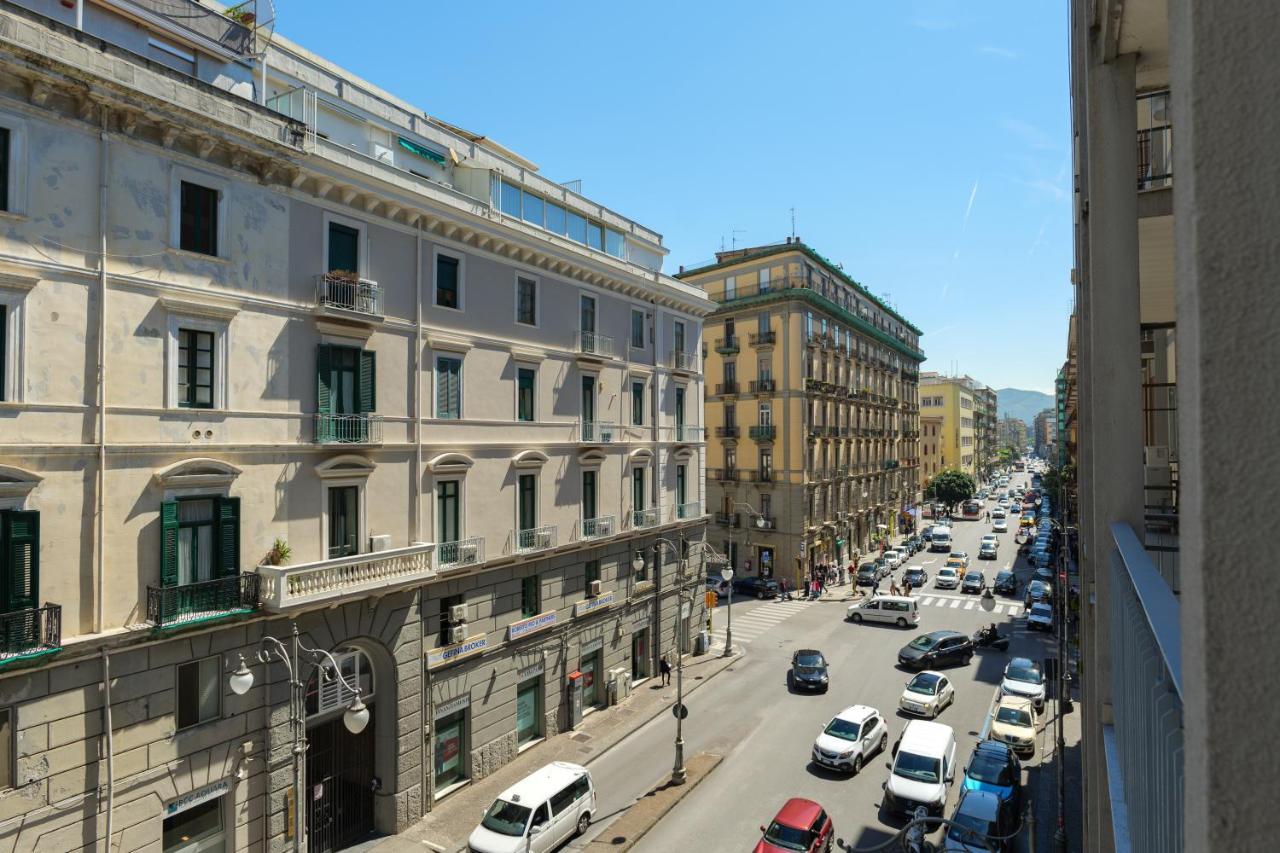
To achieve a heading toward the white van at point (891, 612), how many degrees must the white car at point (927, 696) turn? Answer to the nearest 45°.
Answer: approximately 135° to its right

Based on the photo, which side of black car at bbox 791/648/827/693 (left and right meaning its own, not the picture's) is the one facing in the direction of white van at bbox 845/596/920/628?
back

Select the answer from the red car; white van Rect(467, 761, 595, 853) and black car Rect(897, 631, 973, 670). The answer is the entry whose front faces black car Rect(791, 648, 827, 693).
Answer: black car Rect(897, 631, 973, 670)

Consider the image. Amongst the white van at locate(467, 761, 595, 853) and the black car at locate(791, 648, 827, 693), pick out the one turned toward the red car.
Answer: the black car

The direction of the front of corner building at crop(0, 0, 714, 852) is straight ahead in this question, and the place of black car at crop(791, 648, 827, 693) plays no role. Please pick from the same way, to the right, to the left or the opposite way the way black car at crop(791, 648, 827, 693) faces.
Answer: to the right

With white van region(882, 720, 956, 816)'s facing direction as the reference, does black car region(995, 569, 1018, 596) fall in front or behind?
behind

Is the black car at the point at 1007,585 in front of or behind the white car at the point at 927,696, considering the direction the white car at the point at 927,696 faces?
behind

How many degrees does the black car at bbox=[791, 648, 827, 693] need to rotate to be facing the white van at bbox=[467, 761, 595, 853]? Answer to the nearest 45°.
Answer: approximately 45° to its right

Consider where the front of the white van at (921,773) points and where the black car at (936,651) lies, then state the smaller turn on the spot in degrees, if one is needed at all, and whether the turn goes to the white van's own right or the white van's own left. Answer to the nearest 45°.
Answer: approximately 180°

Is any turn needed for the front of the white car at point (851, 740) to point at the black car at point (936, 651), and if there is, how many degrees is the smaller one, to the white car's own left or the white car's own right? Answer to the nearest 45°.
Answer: approximately 135° to the white car's own right

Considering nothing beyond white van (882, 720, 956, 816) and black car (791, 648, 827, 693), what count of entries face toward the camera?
2

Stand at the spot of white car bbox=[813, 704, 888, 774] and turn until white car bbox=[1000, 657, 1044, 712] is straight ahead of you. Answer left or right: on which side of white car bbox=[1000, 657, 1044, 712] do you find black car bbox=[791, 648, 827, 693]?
left
